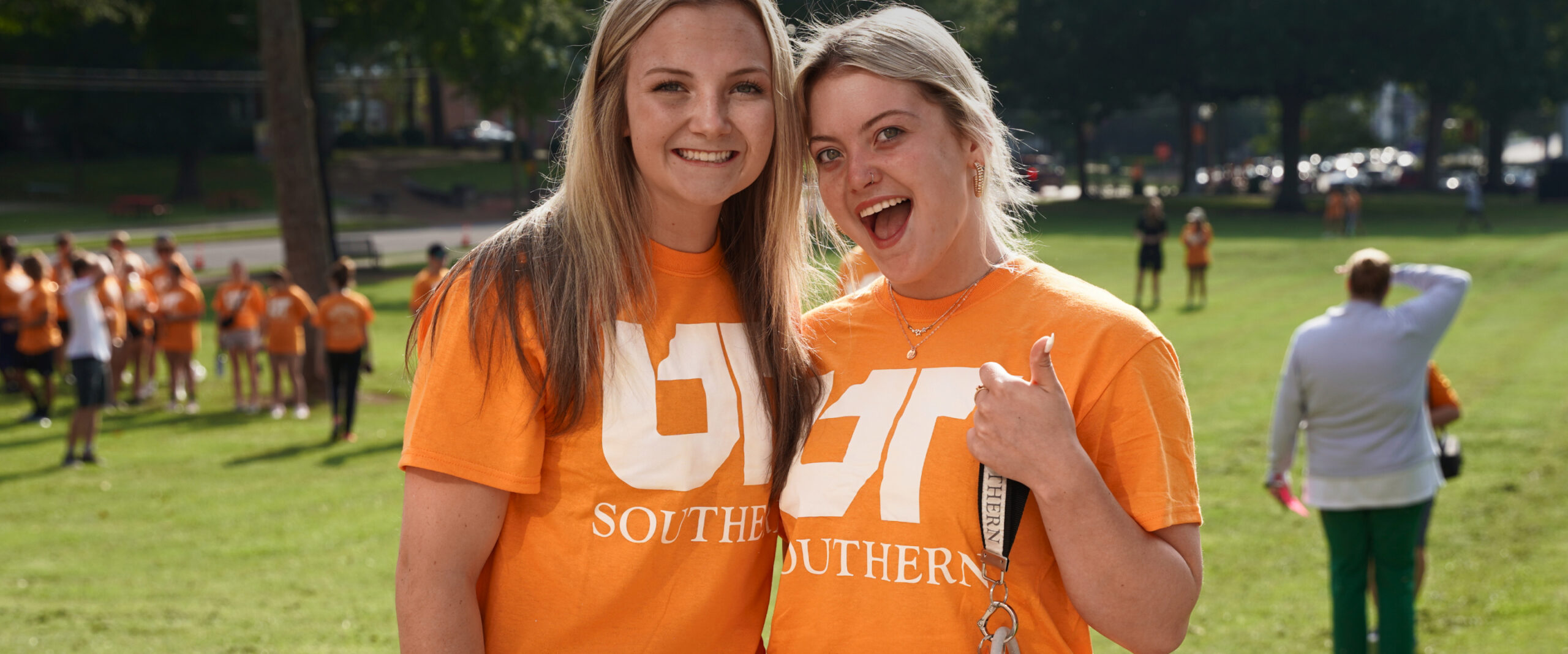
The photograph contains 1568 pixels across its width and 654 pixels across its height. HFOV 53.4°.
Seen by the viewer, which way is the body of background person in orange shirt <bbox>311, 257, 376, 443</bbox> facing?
away from the camera

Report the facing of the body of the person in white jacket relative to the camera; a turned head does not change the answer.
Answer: away from the camera

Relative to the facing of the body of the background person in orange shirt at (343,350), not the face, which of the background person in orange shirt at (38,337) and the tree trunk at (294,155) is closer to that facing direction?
the tree trunk

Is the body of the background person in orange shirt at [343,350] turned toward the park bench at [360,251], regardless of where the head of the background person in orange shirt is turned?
yes

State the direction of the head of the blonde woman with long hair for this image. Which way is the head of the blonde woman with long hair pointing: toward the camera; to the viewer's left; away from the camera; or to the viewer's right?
toward the camera

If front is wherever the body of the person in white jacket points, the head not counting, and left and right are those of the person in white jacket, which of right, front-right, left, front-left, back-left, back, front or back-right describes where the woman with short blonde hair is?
back

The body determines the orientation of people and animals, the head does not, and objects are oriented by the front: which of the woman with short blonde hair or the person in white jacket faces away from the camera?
the person in white jacket

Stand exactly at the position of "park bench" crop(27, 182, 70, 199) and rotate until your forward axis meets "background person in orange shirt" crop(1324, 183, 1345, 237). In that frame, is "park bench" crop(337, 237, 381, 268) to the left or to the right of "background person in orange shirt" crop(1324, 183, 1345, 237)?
right
